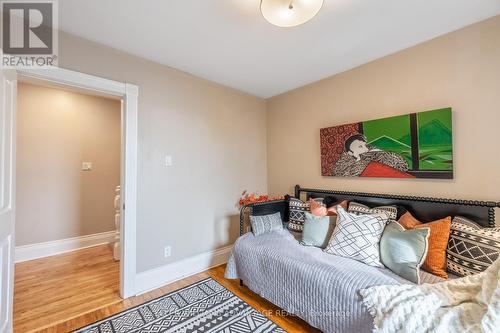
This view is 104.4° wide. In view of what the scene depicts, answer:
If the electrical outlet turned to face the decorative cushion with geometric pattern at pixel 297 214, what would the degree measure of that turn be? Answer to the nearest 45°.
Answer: approximately 45° to its left

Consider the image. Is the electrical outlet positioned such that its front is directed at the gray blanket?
yes

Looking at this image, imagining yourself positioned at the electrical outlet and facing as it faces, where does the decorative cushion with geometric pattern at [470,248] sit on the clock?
The decorative cushion with geometric pattern is roughly at 12 o'clock from the electrical outlet.

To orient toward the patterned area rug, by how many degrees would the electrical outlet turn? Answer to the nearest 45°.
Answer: approximately 45° to its right

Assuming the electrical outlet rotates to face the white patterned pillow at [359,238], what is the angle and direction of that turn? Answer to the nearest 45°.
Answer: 0° — it already faces it

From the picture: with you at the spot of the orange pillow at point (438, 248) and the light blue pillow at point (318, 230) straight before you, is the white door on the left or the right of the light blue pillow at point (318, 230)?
left

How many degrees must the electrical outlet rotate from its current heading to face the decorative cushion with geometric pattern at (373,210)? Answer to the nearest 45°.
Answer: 0° — it already faces it

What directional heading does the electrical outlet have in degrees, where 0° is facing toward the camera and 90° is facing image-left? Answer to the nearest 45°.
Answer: approximately 315°

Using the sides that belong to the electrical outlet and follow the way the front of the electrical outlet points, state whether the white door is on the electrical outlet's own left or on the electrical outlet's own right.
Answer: on the electrical outlet's own right

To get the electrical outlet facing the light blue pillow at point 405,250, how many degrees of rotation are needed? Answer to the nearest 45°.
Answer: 0° — it already faces it

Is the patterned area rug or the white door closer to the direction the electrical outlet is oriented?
the patterned area rug
